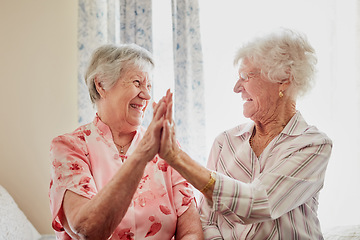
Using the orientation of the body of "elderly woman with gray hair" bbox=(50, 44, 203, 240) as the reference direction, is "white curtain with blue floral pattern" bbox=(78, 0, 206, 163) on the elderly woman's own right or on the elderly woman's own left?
on the elderly woman's own left

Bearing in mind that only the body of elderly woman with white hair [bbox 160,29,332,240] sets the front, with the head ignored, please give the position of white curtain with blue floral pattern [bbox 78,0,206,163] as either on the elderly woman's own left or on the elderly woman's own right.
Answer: on the elderly woman's own right

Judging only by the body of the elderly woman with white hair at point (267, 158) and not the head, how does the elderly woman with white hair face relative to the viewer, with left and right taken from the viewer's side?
facing the viewer and to the left of the viewer

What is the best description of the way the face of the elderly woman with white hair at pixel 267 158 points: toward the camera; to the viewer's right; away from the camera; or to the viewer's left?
to the viewer's left

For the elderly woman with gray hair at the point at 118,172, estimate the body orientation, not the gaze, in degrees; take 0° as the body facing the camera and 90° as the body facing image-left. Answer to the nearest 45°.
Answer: approximately 315°

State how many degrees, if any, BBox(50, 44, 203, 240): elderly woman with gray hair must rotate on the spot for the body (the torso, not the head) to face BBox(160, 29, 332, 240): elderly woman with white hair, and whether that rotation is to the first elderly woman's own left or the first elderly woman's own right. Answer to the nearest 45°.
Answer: approximately 45° to the first elderly woman's own left

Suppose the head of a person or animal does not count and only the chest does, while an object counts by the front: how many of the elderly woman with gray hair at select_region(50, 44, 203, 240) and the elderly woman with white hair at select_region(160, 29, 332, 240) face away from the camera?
0

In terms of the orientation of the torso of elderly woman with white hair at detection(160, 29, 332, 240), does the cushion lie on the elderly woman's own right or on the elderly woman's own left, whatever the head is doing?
on the elderly woman's own right

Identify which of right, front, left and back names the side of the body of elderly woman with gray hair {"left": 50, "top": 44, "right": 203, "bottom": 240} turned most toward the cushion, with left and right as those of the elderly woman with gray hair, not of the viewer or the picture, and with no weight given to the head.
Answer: back
